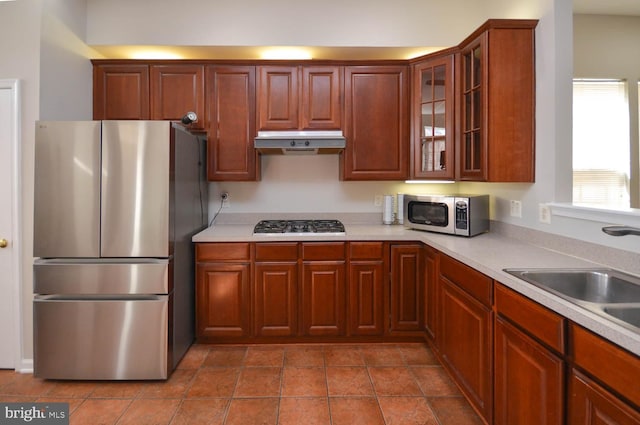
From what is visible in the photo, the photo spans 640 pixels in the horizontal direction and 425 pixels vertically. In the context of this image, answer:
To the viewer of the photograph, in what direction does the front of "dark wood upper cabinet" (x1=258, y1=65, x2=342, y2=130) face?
facing the viewer

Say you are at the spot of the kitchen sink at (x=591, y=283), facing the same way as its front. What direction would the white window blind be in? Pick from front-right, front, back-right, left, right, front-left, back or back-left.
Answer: back-right

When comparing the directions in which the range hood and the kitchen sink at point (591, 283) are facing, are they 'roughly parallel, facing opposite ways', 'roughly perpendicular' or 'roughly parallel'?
roughly perpendicular

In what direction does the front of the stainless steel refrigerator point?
toward the camera

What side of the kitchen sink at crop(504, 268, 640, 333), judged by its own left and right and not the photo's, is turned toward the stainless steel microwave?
right

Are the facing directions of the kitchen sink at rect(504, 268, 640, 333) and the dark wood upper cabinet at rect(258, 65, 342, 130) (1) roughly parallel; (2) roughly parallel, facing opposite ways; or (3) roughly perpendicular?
roughly perpendicular

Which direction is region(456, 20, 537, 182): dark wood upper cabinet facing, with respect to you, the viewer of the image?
facing the viewer and to the left of the viewer

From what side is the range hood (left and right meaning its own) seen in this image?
front

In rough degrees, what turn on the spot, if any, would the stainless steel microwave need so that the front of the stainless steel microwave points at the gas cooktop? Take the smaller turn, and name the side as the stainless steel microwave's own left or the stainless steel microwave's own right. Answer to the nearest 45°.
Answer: approximately 45° to the stainless steel microwave's own right

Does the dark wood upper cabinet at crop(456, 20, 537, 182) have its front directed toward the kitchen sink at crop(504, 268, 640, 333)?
no
